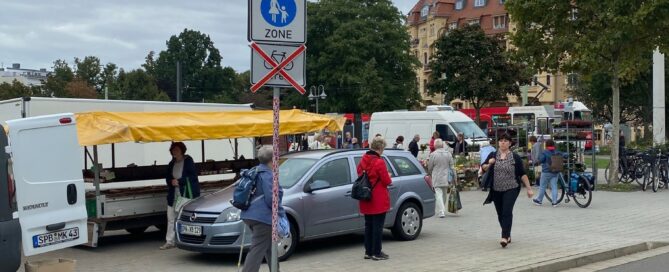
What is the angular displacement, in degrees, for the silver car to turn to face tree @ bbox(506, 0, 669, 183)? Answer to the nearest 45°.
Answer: approximately 180°

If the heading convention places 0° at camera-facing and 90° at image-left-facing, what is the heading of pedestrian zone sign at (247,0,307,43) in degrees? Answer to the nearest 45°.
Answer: approximately 0°

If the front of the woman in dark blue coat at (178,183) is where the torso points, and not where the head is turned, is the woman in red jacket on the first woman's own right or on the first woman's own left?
on the first woman's own left

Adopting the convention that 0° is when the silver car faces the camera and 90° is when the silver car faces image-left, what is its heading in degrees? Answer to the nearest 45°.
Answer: approximately 45°

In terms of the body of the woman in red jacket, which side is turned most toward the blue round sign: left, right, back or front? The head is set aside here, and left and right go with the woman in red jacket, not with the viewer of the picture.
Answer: right

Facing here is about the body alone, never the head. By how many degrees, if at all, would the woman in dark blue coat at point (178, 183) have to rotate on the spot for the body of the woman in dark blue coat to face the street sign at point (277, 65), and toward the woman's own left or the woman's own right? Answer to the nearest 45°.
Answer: approximately 45° to the woman's own left

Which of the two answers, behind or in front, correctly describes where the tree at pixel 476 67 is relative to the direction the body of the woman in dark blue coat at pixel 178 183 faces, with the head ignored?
behind

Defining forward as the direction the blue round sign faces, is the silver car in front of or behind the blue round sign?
behind

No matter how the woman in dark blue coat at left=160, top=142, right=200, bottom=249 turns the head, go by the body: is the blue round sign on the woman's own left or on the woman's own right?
on the woman's own left
